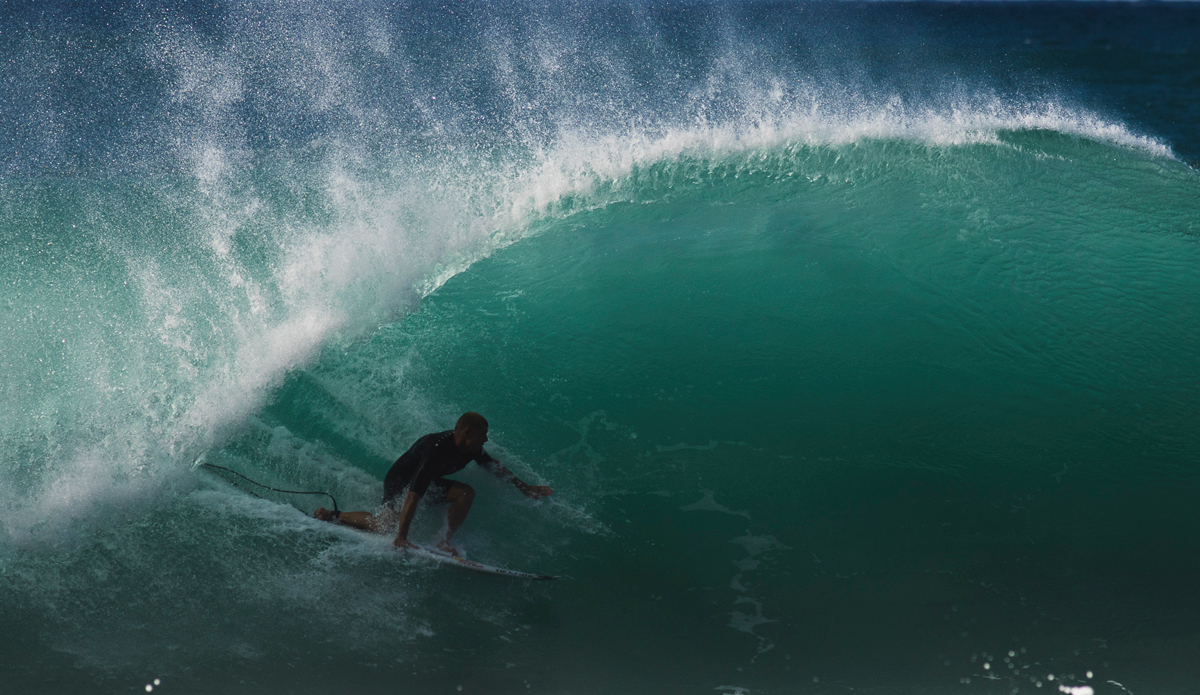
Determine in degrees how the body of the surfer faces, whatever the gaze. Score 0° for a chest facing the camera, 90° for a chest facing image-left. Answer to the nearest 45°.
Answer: approximately 315°

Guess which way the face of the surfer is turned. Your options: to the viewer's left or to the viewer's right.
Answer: to the viewer's right
